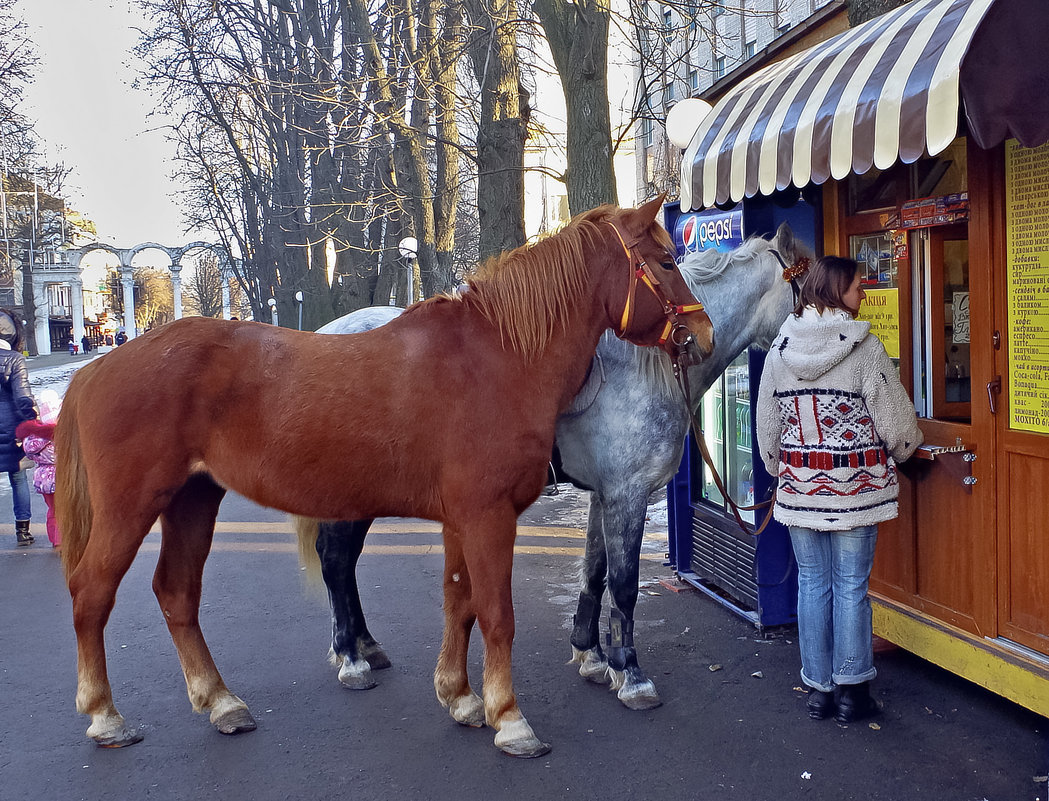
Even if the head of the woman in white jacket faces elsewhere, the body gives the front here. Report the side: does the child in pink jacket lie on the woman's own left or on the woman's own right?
on the woman's own left

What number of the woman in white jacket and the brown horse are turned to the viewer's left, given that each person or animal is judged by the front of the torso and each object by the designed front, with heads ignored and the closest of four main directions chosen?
0

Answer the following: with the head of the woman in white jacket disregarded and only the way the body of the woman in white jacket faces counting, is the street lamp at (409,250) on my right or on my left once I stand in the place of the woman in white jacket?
on my left

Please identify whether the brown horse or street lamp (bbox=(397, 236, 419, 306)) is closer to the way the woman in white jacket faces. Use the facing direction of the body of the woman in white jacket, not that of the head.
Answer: the street lamp

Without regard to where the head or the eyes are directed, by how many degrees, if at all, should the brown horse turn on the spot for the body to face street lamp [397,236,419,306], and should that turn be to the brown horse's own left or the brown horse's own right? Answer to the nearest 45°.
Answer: approximately 90° to the brown horse's own left

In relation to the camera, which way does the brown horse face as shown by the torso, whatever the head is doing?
to the viewer's right

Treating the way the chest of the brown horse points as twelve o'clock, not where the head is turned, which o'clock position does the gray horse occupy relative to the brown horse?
The gray horse is roughly at 11 o'clock from the brown horse.

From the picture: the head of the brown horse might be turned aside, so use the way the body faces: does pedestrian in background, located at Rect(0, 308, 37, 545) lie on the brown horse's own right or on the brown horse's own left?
on the brown horse's own left

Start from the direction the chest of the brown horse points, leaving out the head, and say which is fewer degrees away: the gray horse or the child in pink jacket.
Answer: the gray horse

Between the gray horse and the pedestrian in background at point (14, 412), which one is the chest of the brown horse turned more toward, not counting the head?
the gray horse

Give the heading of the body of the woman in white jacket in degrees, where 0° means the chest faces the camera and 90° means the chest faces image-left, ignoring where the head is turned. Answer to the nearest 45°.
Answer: approximately 225°
